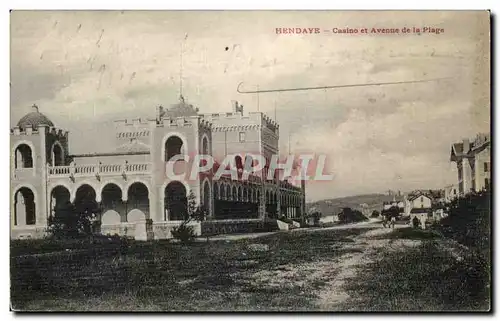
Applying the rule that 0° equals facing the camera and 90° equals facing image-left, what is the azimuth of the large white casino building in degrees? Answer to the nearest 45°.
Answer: approximately 0°
